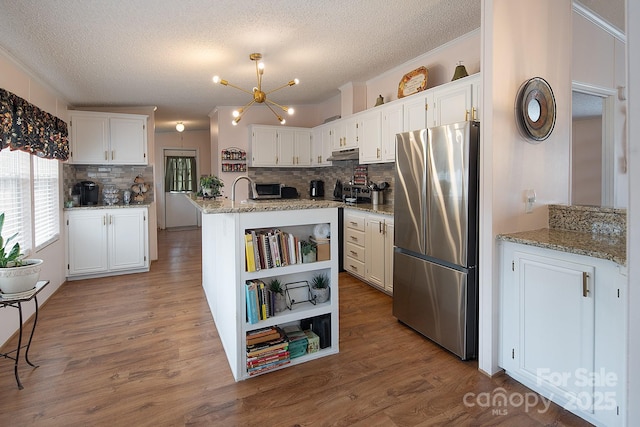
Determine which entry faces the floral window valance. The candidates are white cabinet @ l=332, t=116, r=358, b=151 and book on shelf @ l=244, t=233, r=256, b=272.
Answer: the white cabinet

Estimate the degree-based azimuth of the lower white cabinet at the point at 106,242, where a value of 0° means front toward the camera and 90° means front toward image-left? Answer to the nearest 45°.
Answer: approximately 0°

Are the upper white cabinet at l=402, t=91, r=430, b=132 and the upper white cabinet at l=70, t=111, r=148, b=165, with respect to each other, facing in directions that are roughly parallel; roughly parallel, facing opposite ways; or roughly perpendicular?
roughly perpendicular

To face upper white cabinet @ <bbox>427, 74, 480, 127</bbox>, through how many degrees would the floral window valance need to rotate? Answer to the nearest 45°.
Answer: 0° — it already faces it

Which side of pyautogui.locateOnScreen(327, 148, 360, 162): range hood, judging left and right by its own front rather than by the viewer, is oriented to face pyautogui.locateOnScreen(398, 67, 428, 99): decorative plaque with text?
left

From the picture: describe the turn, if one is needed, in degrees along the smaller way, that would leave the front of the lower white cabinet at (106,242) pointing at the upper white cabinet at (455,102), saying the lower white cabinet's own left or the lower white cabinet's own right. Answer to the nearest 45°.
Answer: approximately 45° to the lower white cabinet's own left

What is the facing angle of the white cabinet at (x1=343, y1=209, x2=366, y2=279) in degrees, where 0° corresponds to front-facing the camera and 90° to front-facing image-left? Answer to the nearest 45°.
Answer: approximately 45°

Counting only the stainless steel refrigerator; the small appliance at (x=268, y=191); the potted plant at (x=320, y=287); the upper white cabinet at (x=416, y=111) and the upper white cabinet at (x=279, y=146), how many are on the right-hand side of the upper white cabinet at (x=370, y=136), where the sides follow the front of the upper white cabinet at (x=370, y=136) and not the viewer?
2

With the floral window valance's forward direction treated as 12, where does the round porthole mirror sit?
The round porthole mirror is roughly at 12 o'clock from the floral window valance.

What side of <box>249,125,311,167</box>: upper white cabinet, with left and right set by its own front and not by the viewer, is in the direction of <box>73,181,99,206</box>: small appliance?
right
